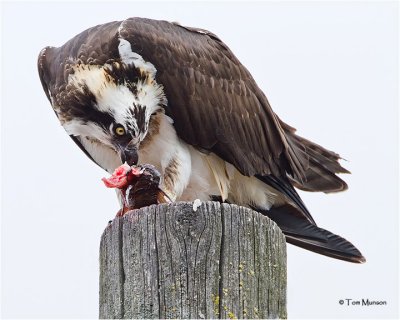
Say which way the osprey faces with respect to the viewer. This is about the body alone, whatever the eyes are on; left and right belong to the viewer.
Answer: facing the viewer and to the left of the viewer
